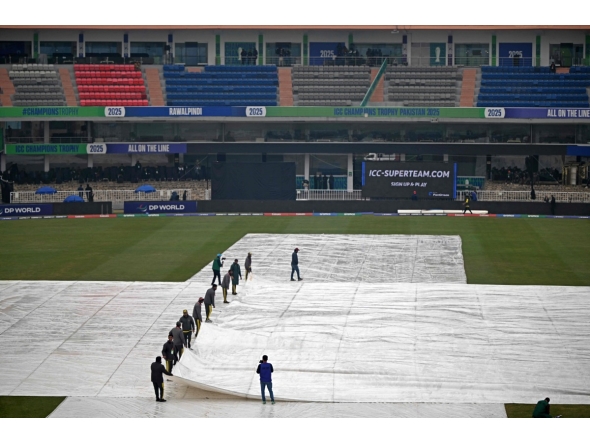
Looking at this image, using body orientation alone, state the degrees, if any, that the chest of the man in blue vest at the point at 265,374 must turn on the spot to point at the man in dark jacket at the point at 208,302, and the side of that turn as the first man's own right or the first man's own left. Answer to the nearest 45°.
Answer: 0° — they already face them

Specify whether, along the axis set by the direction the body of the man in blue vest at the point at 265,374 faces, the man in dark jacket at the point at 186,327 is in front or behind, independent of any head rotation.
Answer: in front

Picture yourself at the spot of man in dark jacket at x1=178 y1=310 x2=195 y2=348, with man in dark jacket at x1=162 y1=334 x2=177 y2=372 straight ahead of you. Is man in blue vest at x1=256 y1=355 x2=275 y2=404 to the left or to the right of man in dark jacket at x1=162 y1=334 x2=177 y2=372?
left

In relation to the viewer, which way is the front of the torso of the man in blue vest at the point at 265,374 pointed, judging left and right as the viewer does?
facing away from the viewer

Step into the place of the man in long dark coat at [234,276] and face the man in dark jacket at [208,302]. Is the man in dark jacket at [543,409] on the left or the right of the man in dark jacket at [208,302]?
left

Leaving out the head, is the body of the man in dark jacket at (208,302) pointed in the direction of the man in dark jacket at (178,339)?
no

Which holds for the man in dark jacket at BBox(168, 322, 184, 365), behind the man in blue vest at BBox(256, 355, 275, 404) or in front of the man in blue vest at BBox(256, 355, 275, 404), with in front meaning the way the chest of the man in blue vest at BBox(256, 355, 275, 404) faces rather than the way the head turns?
in front

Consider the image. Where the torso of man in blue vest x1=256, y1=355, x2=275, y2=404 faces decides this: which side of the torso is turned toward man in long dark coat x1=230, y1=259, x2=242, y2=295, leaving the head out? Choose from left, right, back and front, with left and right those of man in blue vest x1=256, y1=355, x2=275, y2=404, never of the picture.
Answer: front

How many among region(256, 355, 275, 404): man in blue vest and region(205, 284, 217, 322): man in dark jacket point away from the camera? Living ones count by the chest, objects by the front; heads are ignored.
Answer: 1
